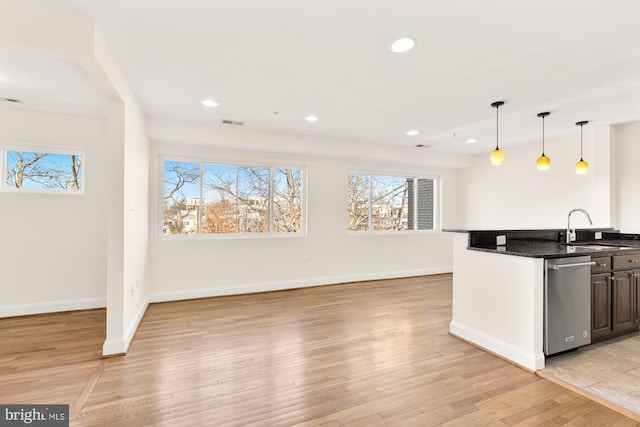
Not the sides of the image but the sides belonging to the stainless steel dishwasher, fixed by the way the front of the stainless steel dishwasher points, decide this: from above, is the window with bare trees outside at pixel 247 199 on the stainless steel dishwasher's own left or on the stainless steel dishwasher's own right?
on the stainless steel dishwasher's own right

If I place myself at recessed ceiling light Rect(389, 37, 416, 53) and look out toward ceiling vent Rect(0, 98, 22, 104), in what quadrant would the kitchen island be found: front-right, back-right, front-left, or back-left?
back-right

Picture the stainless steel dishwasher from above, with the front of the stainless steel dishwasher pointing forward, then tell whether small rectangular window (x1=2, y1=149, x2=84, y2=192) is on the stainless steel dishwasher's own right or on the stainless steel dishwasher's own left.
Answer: on the stainless steel dishwasher's own right

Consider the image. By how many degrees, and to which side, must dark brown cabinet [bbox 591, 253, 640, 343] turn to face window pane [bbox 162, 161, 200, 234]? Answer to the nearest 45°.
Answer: approximately 90° to its right

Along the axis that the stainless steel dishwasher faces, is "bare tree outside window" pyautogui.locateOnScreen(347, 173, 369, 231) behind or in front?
behind

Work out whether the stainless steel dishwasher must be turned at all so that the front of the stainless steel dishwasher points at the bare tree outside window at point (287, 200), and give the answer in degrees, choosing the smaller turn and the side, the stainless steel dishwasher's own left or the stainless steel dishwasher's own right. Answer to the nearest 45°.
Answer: approximately 135° to the stainless steel dishwasher's own right

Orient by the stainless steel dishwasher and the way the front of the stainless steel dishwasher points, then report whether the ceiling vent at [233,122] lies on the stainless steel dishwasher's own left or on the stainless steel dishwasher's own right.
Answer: on the stainless steel dishwasher's own right

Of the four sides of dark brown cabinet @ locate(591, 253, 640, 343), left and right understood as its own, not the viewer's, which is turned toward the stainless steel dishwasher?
right

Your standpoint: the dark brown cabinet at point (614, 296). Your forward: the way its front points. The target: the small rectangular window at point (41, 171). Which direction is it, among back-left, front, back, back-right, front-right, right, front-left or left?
right

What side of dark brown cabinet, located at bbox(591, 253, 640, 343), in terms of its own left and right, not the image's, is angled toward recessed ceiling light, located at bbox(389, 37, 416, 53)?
right
